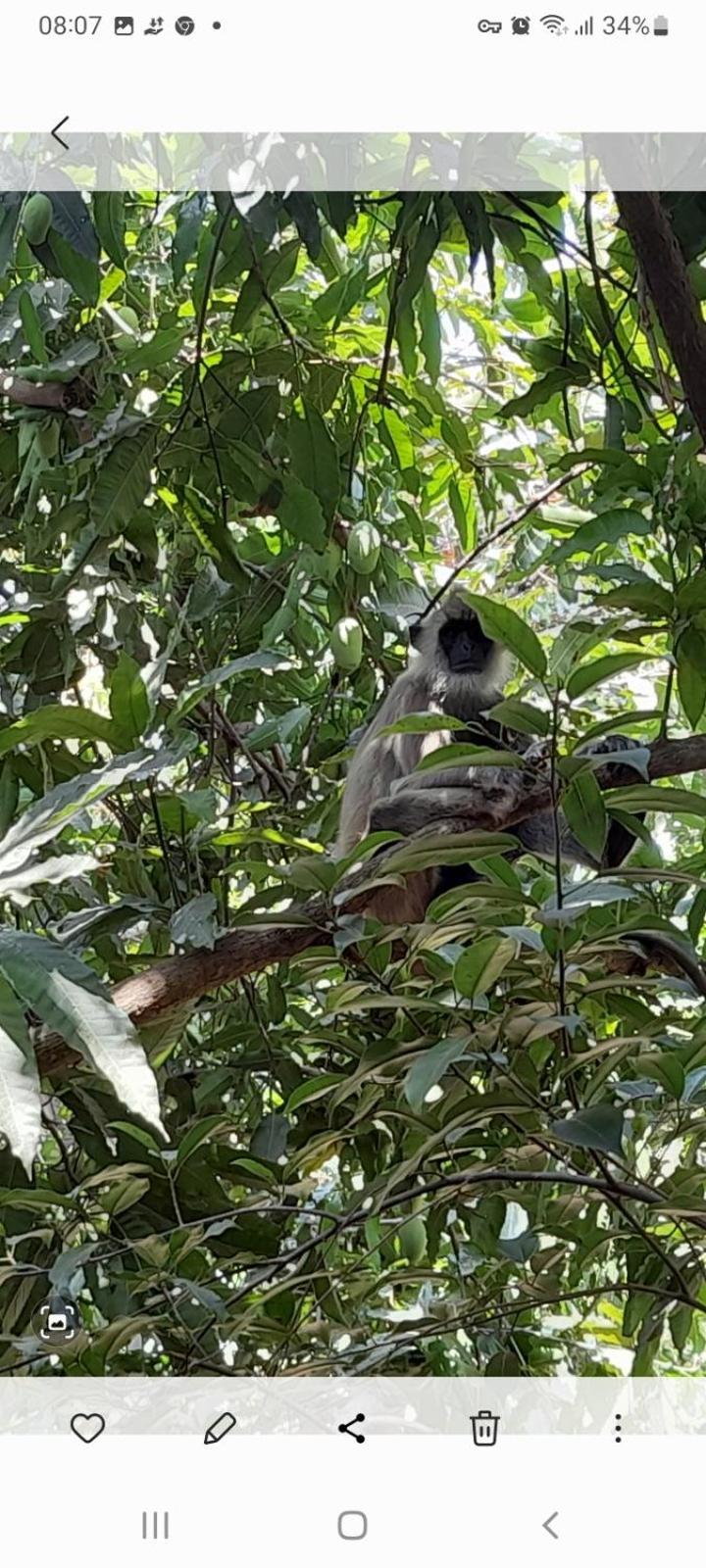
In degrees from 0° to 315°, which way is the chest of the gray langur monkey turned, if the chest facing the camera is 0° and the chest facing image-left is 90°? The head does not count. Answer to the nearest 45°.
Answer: approximately 315°
